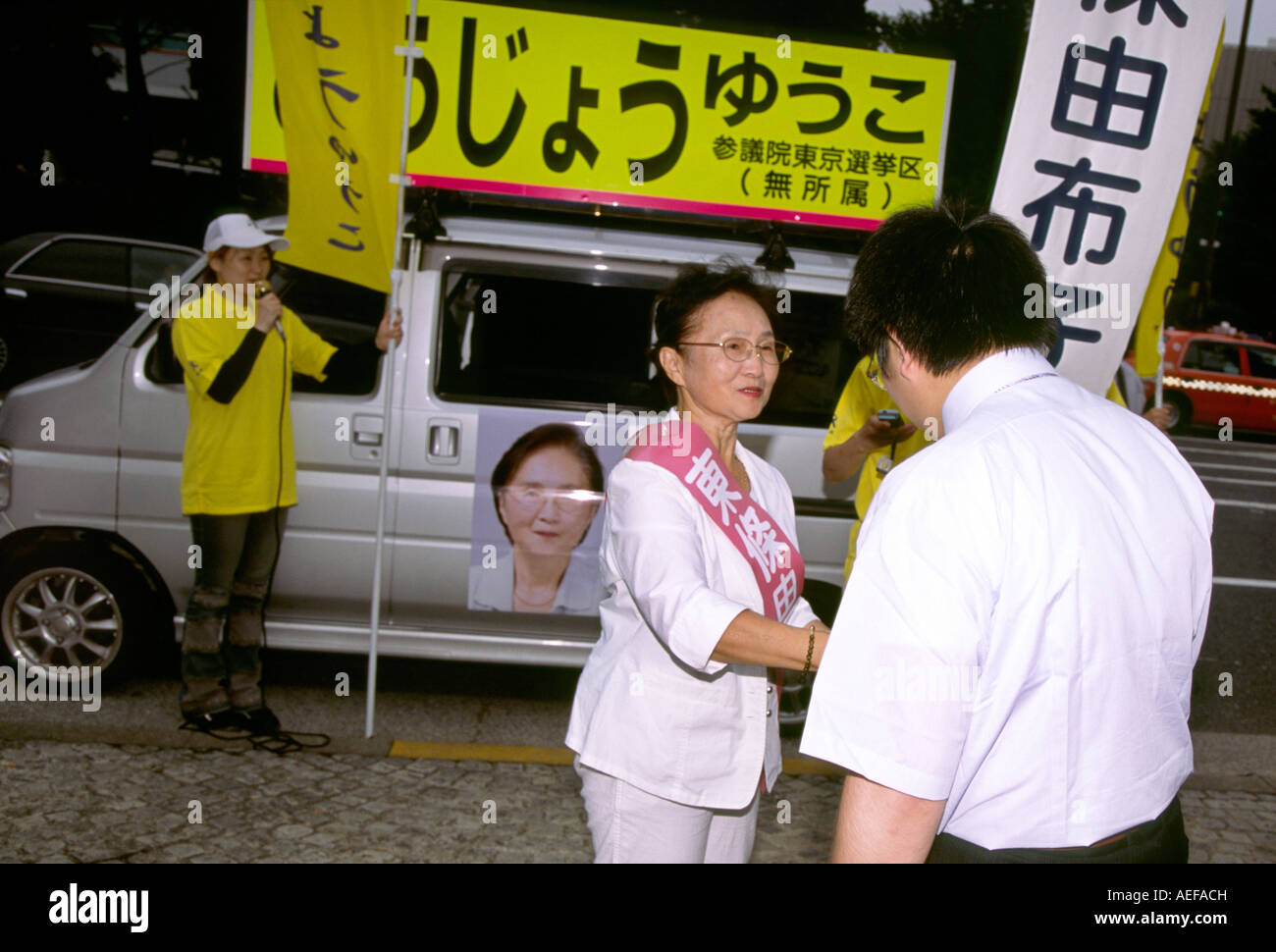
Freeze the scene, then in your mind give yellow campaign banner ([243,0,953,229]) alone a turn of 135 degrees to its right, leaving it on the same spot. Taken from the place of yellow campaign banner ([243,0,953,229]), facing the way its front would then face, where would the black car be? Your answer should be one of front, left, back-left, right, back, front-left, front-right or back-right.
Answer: front

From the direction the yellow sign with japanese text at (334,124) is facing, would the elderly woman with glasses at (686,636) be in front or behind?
in front

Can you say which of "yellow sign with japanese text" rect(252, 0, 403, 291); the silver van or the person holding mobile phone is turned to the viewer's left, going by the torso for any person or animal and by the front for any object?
the silver van

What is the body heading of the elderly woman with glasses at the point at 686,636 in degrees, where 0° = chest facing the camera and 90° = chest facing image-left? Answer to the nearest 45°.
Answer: approximately 315°

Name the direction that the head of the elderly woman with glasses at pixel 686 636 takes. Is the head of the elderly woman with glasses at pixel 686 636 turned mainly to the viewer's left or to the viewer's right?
to the viewer's right

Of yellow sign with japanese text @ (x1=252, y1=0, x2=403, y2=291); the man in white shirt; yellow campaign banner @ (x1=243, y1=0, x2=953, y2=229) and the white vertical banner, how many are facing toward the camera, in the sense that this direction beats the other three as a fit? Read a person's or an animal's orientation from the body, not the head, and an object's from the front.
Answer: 3

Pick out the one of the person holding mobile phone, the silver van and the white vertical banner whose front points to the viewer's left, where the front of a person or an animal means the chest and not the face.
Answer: the silver van

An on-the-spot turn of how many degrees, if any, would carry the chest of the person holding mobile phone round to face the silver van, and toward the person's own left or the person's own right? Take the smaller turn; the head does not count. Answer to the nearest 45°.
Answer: approximately 135° to the person's own right

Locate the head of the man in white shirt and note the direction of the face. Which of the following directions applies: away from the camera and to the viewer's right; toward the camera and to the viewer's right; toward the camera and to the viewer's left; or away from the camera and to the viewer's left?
away from the camera and to the viewer's left

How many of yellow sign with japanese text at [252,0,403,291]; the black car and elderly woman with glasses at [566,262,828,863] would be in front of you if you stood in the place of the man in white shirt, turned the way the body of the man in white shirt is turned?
3

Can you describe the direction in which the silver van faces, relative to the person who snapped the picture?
facing to the left of the viewer

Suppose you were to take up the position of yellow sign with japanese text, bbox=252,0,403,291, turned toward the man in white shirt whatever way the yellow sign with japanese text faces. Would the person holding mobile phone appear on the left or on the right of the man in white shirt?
left
